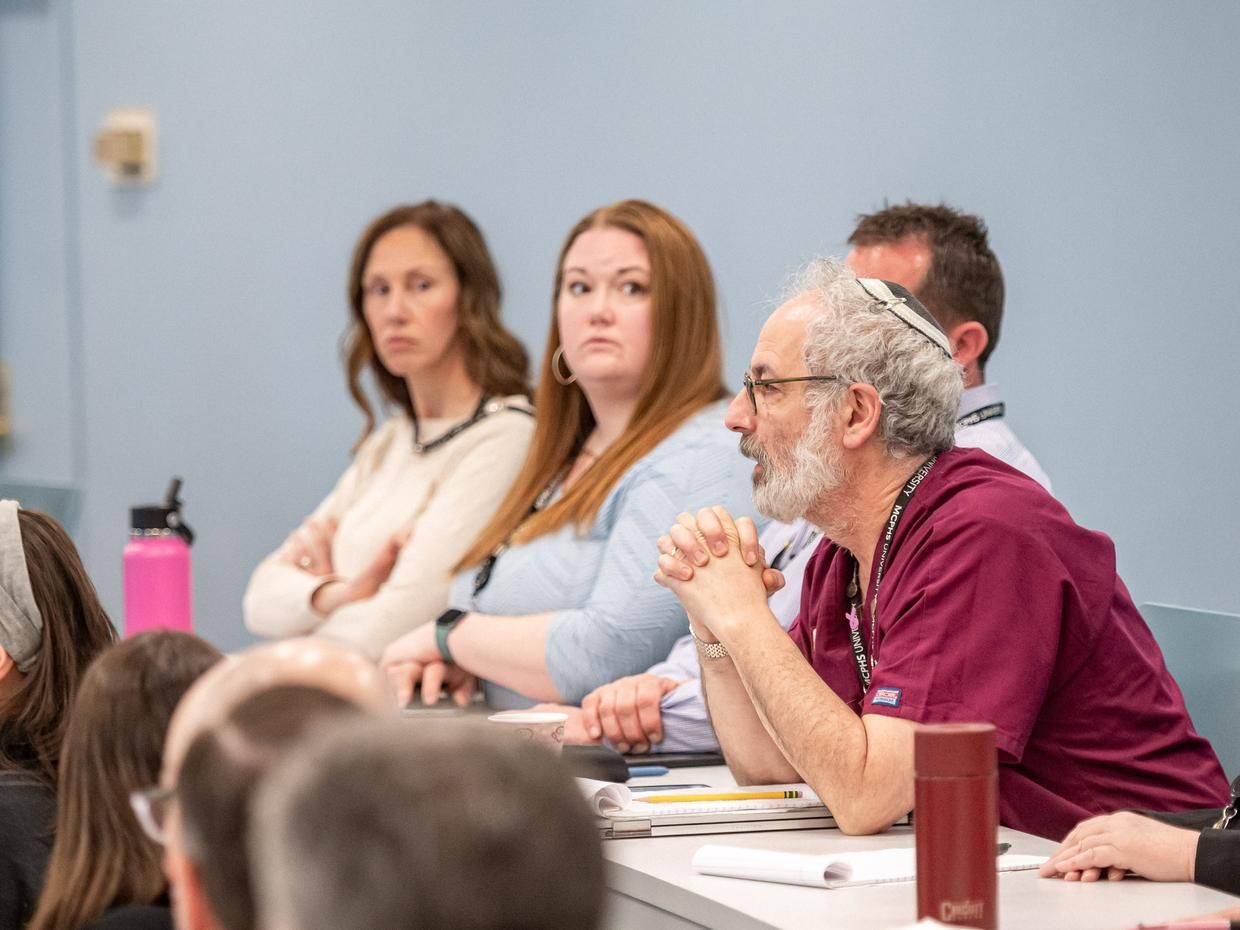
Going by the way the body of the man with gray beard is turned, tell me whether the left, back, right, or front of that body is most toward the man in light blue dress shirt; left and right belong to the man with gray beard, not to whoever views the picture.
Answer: right

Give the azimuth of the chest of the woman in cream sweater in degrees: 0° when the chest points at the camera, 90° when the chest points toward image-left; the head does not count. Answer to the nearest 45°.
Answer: approximately 45°

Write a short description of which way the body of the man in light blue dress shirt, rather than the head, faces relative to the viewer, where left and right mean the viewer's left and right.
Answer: facing the viewer and to the left of the viewer

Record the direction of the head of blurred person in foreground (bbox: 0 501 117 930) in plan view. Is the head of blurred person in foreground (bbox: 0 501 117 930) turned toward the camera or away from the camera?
away from the camera

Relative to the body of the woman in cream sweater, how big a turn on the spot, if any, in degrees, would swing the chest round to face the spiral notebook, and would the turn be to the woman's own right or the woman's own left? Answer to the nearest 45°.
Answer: approximately 45° to the woman's own left

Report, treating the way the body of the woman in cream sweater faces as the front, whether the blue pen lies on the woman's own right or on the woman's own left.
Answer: on the woman's own left

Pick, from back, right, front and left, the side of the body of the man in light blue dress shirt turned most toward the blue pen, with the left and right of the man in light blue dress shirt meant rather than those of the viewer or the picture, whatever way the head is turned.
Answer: front

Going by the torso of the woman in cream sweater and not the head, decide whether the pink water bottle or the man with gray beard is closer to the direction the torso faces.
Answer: the pink water bottle

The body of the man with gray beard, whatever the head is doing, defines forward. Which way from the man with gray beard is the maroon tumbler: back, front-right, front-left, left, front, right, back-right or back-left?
left

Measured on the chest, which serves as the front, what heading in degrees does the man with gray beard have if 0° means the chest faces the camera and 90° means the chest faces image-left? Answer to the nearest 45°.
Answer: approximately 90°

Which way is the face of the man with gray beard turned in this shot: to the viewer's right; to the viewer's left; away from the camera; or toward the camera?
to the viewer's left

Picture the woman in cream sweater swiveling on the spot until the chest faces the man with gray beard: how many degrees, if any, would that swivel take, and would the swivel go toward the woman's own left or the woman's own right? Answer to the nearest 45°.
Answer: approximately 45° to the woman's own left

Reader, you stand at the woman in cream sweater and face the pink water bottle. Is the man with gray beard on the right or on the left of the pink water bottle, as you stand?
left

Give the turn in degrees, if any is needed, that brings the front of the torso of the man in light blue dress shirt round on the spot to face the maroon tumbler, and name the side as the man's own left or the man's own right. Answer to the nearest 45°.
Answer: approximately 45° to the man's own left

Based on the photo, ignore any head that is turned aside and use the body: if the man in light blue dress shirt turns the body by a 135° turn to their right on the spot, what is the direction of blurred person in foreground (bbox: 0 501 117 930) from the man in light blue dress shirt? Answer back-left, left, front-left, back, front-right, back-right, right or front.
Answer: back-left
